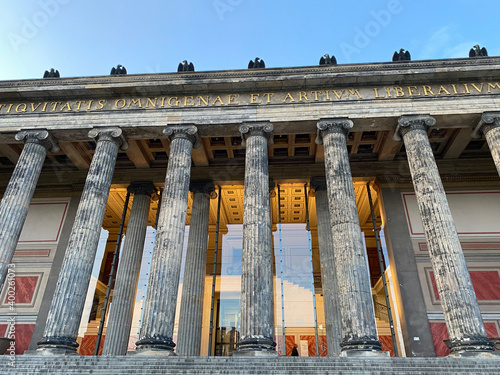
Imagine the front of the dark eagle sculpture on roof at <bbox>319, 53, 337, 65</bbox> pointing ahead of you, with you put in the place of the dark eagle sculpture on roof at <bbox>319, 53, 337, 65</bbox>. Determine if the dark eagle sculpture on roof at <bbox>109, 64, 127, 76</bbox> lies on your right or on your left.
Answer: on your right

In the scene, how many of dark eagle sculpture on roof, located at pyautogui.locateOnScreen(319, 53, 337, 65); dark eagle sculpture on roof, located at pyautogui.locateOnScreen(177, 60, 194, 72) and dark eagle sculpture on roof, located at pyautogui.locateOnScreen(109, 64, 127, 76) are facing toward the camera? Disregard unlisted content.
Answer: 3

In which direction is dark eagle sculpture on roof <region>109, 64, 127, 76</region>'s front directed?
toward the camera

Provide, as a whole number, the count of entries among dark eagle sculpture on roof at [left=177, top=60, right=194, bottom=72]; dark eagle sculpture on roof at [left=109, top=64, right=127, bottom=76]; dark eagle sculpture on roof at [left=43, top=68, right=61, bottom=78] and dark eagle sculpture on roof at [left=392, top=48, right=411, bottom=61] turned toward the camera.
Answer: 4

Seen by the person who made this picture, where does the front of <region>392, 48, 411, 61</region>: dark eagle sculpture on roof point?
facing the viewer

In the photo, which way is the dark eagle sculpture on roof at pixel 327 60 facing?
toward the camera

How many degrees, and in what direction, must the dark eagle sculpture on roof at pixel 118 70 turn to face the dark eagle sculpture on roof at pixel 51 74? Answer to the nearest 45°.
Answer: approximately 135° to its right
